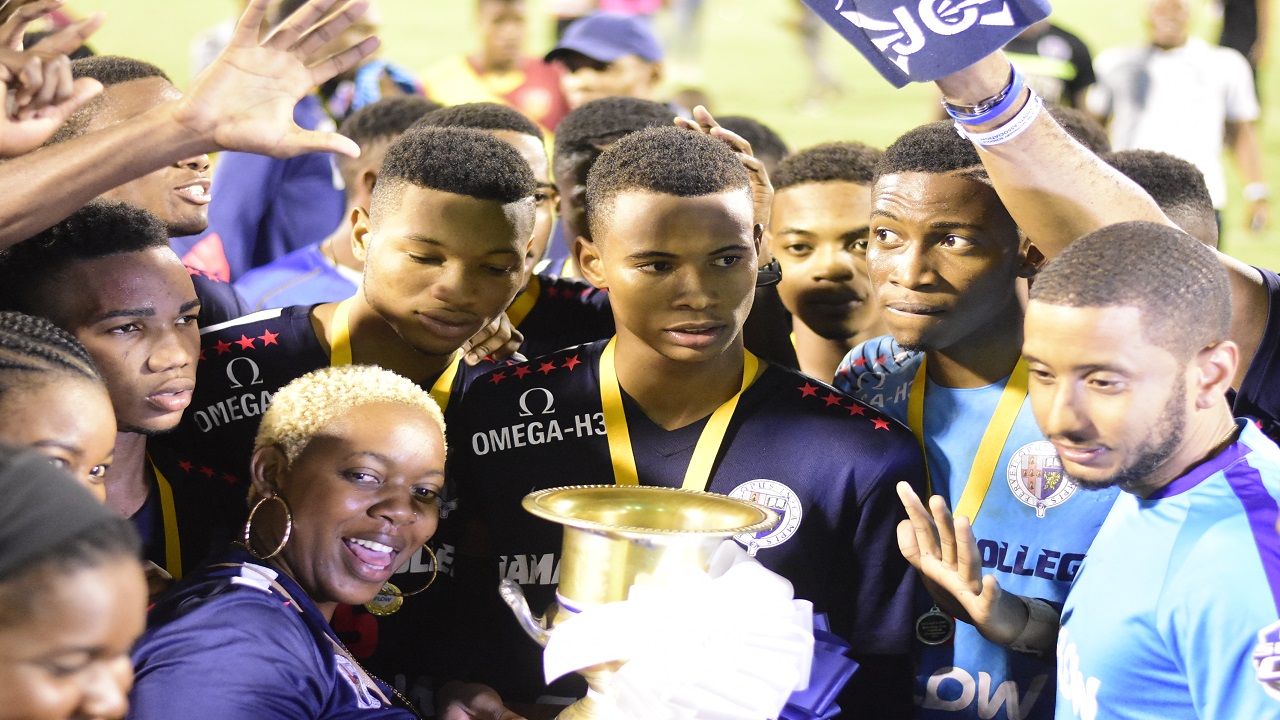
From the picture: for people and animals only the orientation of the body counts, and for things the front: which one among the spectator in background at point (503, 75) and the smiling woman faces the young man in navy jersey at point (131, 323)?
the spectator in background

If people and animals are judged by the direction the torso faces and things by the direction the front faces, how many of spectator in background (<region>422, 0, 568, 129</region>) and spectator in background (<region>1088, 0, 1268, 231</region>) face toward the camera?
2

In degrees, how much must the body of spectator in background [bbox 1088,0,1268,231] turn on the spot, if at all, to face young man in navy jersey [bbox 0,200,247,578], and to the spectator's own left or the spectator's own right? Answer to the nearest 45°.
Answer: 0° — they already face them

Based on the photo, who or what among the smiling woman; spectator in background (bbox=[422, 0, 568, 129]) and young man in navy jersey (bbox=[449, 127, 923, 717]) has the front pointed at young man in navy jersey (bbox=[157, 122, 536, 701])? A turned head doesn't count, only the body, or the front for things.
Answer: the spectator in background

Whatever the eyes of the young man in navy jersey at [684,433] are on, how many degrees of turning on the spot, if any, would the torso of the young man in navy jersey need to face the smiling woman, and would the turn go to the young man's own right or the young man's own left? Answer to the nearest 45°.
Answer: approximately 45° to the young man's own right

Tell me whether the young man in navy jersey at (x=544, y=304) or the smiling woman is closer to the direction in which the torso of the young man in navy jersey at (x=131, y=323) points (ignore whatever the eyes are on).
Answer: the smiling woman

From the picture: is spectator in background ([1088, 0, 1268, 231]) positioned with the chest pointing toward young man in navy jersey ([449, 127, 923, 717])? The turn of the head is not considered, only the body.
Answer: yes

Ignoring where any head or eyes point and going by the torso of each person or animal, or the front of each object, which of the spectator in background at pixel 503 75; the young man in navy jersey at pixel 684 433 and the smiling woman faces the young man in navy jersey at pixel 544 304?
the spectator in background

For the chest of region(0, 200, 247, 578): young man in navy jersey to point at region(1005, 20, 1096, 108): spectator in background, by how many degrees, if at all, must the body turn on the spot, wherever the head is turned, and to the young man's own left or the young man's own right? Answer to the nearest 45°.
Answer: approximately 90° to the young man's own left

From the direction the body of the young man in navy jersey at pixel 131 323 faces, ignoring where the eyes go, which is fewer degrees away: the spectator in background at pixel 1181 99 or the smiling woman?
the smiling woman
